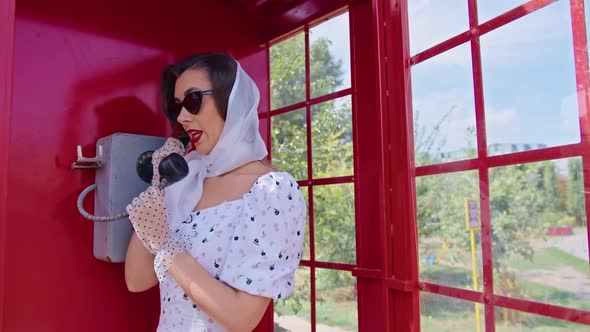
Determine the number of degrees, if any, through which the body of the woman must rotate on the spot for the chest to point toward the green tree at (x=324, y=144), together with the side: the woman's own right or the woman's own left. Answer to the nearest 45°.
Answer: approximately 135° to the woman's own right

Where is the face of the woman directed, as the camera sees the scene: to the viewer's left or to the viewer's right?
to the viewer's left

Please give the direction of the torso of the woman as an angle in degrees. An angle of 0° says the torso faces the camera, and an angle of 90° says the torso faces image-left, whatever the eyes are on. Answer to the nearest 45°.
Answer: approximately 45°
